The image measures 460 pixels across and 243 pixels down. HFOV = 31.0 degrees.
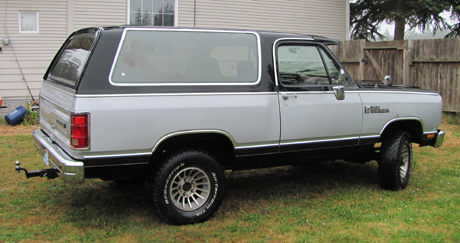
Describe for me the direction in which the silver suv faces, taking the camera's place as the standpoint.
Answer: facing away from the viewer and to the right of the viewer

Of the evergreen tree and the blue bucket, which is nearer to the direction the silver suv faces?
the evergreen tree

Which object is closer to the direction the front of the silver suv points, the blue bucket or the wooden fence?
the wooden fence
